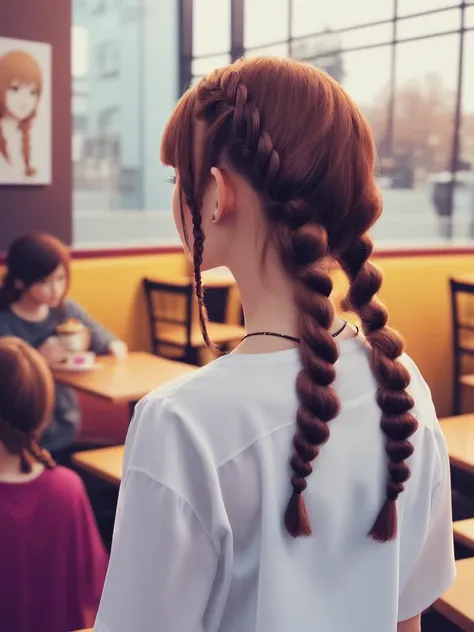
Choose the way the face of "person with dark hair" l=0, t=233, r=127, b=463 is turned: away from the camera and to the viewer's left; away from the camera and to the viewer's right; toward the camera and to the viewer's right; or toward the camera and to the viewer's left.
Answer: toward the camera and to the viewer's right

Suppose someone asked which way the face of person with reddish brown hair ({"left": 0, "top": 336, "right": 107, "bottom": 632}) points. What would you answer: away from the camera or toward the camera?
away from the camera

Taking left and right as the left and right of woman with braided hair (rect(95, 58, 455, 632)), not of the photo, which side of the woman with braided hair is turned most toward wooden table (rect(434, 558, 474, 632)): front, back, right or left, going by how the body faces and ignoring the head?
right

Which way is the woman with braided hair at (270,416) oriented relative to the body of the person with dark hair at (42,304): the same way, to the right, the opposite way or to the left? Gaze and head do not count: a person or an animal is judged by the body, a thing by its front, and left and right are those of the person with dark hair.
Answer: the opposite way

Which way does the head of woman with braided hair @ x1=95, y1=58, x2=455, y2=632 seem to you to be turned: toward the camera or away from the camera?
away from the camera

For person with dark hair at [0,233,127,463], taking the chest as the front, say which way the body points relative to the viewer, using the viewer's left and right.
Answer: facing the viewer and to the right of the viewer

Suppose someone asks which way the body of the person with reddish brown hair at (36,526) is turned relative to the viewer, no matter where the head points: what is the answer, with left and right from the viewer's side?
facing away from the viewer

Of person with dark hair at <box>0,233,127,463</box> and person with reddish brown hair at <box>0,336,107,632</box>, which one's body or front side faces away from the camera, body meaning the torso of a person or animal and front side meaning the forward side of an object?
person with reddish brown hair at <box>0,336,107,632</box>

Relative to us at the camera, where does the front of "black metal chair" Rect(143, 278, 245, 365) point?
facing away from the viewer and to the right of the viewer

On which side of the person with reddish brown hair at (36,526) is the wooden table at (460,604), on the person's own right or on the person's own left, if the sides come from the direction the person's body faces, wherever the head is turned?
on the person's own right

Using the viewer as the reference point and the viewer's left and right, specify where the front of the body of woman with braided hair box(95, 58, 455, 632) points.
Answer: facing away from the viewer and to the left of the viewer

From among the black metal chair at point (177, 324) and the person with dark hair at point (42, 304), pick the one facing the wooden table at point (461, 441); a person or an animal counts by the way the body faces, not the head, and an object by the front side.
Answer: the person with dark hair

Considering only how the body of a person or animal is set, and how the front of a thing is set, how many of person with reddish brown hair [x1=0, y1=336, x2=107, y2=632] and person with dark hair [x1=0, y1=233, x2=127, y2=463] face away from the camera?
1

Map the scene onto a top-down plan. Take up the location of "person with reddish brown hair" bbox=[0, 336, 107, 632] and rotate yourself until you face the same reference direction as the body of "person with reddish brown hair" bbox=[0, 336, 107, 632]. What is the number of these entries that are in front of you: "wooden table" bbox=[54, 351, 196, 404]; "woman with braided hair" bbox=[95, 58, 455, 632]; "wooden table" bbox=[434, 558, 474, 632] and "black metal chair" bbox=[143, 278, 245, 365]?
2
